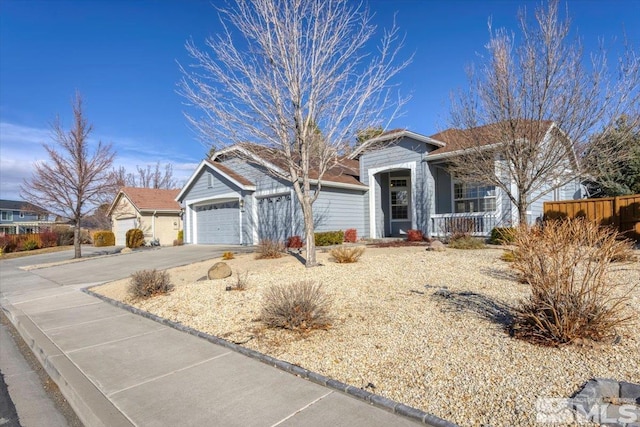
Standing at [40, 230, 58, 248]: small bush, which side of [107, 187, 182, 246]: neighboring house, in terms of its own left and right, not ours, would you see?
right

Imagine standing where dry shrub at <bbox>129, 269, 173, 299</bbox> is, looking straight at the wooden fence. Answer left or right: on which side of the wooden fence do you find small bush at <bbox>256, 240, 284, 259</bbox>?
left

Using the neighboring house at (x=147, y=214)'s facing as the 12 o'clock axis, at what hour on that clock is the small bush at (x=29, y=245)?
The small bush is roughly at 2 o'clock from the neighboring house.

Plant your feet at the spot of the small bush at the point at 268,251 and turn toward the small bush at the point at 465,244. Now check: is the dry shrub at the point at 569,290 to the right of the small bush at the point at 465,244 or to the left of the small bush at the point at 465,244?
right

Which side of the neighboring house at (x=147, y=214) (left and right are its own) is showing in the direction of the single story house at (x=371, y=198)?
left

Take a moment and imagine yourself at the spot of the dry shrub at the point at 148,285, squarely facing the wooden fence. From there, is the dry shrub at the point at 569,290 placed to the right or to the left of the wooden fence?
right

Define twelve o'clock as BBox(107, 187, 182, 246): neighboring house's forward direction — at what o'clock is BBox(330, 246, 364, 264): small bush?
The small bush is roughly at 10 o'clock from the neighboring house.

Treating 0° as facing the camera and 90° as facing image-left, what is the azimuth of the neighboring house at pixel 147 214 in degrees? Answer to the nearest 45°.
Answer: approximately 45°

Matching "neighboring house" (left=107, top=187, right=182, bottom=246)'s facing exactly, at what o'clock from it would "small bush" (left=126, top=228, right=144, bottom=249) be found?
The small bush is roughly at 11 o'clock from the neighboring house.

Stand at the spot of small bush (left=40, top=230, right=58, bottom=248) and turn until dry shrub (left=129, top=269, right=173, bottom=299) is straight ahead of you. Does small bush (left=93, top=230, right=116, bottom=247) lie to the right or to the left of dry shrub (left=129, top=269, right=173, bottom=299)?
left

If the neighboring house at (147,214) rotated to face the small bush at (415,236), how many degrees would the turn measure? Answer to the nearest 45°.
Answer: approximately 90° to its left

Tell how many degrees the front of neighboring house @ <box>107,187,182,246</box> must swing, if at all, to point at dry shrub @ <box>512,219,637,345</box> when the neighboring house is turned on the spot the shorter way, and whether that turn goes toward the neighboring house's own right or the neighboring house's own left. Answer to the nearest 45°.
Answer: approximately 45° to the neighboring house's own left

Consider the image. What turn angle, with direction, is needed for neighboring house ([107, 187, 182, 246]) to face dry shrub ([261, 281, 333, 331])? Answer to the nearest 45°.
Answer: approximately 45° to its left

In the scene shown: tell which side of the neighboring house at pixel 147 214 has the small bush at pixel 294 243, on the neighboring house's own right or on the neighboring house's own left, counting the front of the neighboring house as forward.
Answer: on the neighboring house's own left
